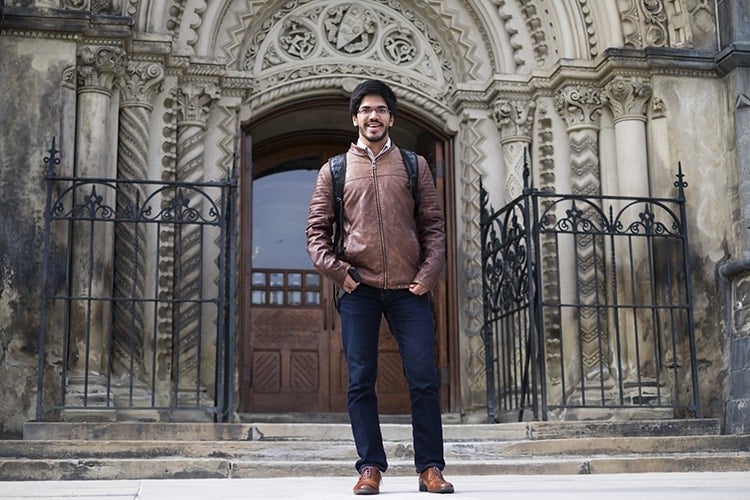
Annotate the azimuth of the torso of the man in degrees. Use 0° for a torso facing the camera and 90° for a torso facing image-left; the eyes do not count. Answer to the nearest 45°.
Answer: approximately 0°

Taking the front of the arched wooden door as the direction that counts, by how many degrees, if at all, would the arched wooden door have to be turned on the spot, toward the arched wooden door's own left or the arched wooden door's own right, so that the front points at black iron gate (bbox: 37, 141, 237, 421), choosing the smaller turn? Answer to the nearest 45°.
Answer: approximately 45° to the arched wooden door's own right

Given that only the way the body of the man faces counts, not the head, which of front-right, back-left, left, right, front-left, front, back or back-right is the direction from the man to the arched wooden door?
back

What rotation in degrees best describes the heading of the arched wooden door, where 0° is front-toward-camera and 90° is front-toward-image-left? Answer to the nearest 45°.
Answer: approximately 0°

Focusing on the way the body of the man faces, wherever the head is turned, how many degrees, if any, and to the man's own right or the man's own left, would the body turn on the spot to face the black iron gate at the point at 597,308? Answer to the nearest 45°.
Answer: approximately 135° to the man's own left

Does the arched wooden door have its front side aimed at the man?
yes
